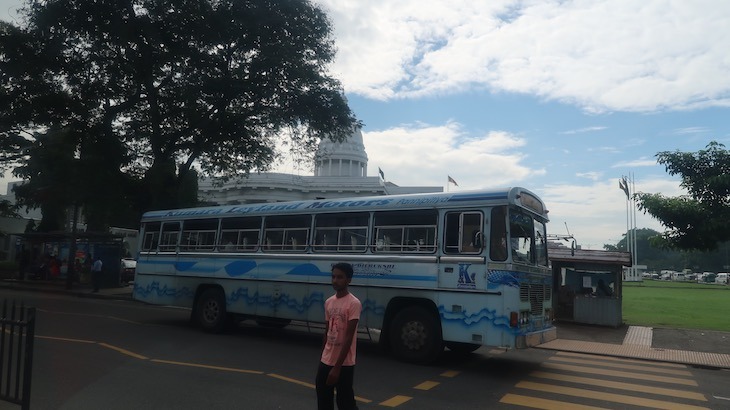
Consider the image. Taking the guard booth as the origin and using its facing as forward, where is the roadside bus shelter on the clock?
The roadside bus shelter is roughly at 3 o'clock from the guard booth.

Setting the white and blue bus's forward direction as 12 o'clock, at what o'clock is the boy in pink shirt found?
The boy in pink shirt is roughly at 2 o'clock from the white and blue bus.

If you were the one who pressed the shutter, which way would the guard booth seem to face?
facing the viewer

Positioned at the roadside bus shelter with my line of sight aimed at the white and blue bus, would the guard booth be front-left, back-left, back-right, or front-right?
front-left

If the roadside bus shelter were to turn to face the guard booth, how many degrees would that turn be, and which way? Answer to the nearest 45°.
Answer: approximately 45° to its left

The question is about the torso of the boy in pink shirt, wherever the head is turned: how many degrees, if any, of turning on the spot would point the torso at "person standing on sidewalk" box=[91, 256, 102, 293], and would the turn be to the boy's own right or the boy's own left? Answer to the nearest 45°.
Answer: approximately 90° to the boy's own right

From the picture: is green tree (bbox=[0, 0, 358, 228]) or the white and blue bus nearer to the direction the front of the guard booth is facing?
the white and blue bus

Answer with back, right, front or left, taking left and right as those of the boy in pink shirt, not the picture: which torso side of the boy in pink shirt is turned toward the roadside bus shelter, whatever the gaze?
right

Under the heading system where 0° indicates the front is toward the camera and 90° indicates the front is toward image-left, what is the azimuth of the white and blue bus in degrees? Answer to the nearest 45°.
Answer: approximately 315°

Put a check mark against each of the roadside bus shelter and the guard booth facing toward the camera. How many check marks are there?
2

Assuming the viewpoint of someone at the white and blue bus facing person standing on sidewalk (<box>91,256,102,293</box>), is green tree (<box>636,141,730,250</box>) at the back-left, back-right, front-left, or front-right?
back-right

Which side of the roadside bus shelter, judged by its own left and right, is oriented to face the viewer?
front
